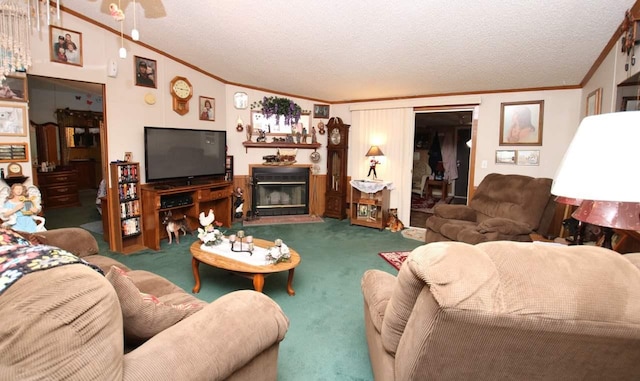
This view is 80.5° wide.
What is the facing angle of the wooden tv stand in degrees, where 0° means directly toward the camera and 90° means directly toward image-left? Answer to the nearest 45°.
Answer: approximately 315°

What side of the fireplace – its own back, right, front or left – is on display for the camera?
front

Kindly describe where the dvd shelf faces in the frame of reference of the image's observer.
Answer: facing the viewer and to the right of the viewer

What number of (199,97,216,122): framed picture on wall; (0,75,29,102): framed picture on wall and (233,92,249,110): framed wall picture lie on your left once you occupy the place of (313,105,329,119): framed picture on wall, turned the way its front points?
0

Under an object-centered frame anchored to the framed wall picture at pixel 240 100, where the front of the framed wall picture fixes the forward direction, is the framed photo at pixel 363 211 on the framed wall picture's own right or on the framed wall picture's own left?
on the framed wall picture's own left

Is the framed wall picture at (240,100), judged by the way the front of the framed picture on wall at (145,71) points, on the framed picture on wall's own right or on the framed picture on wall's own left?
on the framed picture on wall's own left

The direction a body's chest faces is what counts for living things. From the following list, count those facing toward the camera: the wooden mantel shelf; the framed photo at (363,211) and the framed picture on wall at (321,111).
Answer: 3

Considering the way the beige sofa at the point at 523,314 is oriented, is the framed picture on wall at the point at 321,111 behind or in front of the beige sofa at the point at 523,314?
in front

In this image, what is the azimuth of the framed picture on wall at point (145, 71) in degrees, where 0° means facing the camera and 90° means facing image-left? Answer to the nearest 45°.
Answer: approximately 315°

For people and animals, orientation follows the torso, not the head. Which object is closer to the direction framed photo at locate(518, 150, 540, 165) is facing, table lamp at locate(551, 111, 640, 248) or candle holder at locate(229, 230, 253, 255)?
the table lamp

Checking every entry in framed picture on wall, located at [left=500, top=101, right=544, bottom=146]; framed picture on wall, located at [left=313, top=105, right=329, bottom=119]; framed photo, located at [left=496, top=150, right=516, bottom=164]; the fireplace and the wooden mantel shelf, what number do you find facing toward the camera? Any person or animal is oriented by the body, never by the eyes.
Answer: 5

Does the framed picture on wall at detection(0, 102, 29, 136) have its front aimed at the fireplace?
no

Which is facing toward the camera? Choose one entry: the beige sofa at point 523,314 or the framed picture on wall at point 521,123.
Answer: the framed picture on wall

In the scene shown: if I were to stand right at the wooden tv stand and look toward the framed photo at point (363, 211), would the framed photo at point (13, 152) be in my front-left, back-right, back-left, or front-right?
back-right

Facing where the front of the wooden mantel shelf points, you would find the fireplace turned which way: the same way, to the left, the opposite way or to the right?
the same way

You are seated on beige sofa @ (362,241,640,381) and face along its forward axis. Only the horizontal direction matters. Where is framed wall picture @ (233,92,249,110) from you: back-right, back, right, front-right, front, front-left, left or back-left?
front

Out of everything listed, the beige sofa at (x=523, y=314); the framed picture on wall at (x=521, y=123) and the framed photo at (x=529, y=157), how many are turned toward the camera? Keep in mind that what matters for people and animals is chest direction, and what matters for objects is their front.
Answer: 2

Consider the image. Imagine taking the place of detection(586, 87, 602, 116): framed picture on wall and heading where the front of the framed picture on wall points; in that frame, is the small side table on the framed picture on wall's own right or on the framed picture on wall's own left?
on the framed picture on wall's own right
